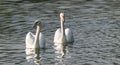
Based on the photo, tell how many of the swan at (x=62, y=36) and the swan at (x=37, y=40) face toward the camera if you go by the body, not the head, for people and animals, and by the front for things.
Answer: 2

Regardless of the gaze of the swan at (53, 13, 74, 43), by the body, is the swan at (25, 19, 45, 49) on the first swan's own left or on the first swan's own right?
on the first swan's own right

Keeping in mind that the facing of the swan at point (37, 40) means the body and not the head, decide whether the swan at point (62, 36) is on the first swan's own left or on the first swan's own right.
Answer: on the first swan's own left

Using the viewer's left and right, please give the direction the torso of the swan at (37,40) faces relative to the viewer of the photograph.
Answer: facing the viewer

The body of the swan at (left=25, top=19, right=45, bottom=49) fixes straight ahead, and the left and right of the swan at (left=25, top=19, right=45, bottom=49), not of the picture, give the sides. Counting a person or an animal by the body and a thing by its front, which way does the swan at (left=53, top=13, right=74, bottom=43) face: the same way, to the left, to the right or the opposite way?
the same way
